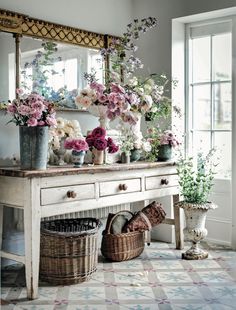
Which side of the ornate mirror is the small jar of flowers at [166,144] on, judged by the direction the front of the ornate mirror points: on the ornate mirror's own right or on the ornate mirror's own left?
on the ornate mirror's own left

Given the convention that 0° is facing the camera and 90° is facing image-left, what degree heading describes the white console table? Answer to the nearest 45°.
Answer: approximately 315°

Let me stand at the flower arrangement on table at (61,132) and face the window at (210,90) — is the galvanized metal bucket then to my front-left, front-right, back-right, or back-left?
back-right

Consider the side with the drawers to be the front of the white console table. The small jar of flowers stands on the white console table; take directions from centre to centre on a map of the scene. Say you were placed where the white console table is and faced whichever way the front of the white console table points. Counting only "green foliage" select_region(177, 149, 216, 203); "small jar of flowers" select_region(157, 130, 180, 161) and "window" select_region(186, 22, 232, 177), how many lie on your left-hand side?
3

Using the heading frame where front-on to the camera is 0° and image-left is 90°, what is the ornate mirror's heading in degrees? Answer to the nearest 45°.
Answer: approximately 315°

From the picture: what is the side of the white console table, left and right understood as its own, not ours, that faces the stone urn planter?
left
